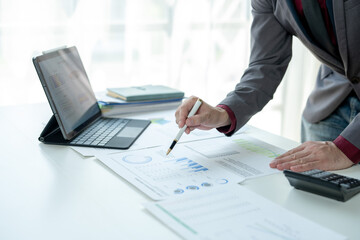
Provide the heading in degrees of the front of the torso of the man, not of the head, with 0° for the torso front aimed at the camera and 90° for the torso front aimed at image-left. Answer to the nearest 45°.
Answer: approximately 45°

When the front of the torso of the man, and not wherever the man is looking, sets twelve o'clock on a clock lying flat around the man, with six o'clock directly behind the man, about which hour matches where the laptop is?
The laptop is roughly at 1 o'clock from the man.
